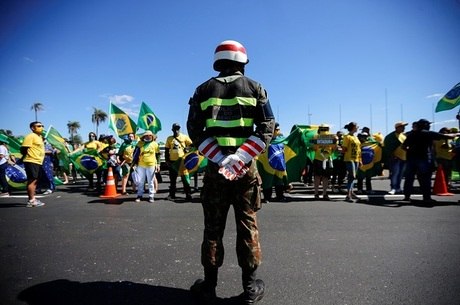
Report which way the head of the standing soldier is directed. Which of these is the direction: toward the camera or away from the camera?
away from the camera

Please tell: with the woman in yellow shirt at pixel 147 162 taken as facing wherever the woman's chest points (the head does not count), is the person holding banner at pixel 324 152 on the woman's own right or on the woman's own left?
on the woman's own left

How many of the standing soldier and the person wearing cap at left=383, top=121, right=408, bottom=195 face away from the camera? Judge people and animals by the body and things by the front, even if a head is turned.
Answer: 1

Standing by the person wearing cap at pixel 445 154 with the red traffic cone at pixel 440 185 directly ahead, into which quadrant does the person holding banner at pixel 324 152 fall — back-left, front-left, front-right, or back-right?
front-right

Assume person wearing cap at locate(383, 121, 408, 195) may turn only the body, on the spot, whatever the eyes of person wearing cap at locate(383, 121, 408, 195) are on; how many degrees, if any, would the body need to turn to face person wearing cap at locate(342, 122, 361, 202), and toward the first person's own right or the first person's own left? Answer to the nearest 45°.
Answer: approximately 135° to the first person's own right

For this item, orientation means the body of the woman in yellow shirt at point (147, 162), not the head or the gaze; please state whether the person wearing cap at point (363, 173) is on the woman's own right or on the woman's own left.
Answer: on the woman's own left

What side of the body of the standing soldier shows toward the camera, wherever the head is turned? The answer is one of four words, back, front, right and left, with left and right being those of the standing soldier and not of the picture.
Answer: back

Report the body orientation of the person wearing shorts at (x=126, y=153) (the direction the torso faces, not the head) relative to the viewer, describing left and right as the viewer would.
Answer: facing the viewer and to the right of the viewer

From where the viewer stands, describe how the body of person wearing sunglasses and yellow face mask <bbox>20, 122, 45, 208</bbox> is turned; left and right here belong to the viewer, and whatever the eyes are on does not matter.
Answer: facing to the right of the viewer

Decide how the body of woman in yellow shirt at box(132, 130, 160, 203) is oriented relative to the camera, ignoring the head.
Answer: toward the camera
